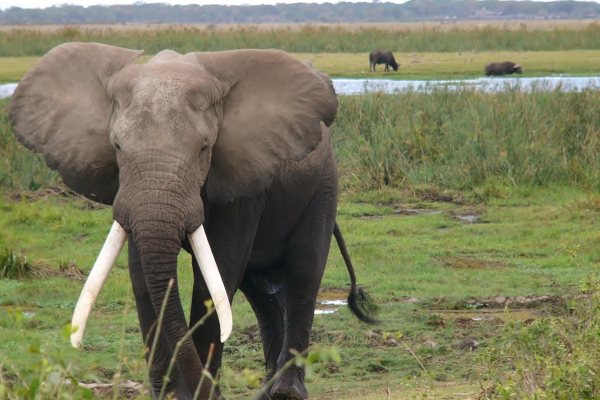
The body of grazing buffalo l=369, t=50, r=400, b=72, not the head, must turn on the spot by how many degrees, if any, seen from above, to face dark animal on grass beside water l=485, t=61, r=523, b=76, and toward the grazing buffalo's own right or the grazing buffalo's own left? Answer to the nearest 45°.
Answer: approximately 45° to the grazing buffalo's own right

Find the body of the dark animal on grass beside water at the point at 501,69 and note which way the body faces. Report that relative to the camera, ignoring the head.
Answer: to the viewer's right

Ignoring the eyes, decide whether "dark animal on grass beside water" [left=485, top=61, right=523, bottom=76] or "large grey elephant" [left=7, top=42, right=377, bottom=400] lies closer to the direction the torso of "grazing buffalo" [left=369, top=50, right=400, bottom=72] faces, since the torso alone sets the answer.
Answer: the dark animal on grass beside water

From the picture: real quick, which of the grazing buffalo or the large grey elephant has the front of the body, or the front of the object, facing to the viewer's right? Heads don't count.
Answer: the grazing buffalo

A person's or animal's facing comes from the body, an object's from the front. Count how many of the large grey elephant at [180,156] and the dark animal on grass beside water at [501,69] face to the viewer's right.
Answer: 1

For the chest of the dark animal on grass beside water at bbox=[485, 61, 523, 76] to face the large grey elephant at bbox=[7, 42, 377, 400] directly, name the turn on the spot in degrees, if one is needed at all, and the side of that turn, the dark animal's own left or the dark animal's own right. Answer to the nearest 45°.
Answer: approximately 90° to the dark animal's own right

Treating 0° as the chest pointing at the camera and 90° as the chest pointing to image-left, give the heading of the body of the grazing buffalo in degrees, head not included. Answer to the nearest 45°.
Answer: approximately 270°

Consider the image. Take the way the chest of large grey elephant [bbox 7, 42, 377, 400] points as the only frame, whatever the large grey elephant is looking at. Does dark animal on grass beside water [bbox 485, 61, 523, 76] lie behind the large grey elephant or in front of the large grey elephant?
behind

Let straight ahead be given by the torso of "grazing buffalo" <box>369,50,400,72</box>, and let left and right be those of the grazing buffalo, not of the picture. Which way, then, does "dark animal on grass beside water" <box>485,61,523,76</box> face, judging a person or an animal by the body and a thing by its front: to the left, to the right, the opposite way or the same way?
the same way

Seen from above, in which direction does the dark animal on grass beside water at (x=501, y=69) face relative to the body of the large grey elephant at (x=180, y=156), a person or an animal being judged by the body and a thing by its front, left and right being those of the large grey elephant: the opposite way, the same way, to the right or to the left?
to the left

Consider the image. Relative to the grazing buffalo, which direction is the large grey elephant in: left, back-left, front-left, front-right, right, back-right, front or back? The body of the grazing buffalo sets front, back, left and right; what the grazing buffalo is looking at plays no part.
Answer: right
